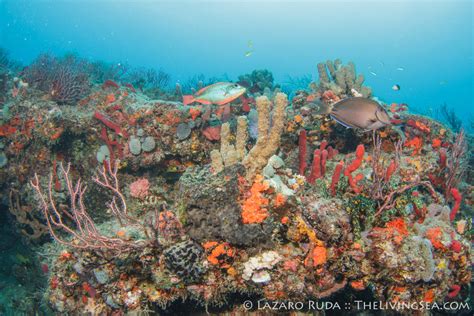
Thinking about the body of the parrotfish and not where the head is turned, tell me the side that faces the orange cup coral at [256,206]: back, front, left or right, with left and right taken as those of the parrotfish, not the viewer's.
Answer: right

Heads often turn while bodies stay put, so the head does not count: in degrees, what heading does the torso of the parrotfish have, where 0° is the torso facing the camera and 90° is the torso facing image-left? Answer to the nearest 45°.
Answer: approximately 270°

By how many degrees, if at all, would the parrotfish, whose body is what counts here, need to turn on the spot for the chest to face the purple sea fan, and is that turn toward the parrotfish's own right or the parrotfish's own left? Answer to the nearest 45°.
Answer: approximately 135° to the parrotfish's own left

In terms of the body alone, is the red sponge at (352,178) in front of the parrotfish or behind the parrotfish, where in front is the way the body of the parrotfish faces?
in front
